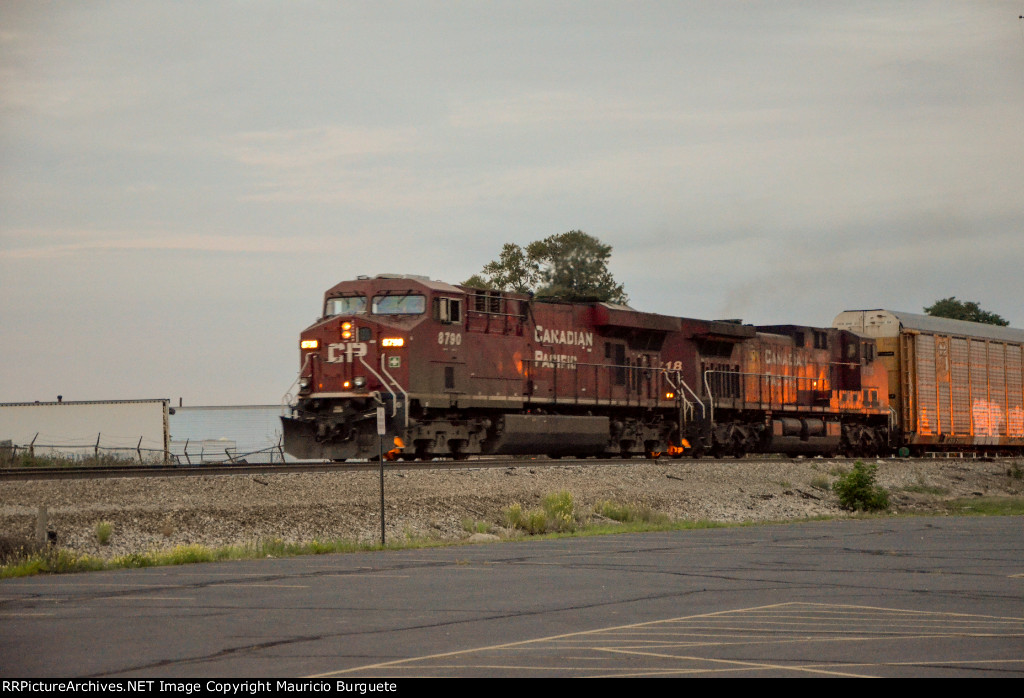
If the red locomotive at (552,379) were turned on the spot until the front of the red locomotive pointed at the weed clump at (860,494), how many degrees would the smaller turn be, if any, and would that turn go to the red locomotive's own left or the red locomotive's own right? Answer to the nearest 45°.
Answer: approximately 135° to the red locomotive's own left

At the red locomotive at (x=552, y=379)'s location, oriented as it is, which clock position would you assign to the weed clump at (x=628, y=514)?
The weed clump is roughly at 10 o'clock from the red locomotive.

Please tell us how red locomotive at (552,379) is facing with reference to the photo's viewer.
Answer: facing the viewer and to the left of the viewer
